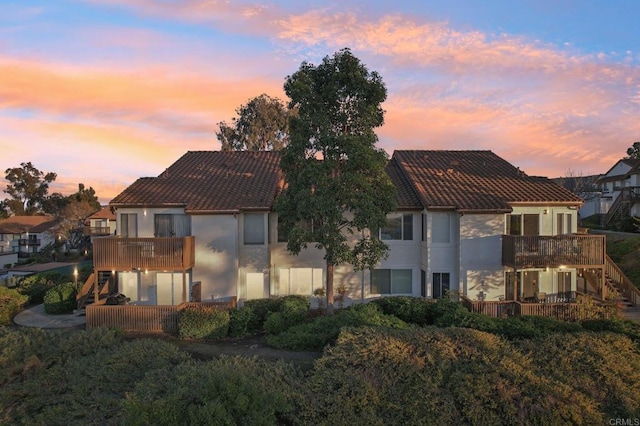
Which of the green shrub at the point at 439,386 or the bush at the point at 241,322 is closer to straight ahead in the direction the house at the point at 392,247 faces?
the green shrub

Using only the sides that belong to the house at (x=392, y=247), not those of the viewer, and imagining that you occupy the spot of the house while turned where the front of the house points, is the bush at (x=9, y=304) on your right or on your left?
on your right

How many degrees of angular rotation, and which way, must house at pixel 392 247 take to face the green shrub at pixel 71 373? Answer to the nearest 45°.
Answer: approximately 45° to its right

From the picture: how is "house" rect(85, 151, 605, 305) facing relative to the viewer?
toward the camera

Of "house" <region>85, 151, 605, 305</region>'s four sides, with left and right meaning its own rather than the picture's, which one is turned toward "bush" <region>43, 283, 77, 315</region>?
right

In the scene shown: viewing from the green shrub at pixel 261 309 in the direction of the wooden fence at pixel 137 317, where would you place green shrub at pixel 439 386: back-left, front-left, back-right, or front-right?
back-left

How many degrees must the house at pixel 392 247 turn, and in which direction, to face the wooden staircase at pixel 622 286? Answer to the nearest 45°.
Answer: approximately 90° to its left

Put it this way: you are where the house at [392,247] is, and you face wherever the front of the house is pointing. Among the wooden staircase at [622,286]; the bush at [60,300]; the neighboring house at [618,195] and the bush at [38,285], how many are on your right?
2

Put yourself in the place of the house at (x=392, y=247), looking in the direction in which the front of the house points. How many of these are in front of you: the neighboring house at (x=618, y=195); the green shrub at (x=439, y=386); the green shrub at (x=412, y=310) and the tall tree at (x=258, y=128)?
2

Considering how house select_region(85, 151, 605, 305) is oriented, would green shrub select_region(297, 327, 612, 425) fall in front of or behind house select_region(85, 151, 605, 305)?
in front

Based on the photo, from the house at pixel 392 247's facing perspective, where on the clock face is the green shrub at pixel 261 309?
The green shrub is roughly at 2 o'clock from the house.

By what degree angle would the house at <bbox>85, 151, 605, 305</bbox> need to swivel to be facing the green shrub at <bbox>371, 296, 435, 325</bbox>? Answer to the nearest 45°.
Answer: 0° — it already faces it
